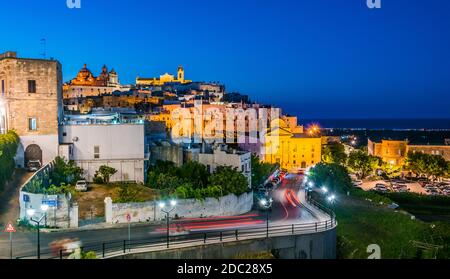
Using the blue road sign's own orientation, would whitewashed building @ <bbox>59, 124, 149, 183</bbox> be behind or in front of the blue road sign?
behind

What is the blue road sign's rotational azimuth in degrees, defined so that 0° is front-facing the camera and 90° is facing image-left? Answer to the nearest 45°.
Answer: approximately 0°

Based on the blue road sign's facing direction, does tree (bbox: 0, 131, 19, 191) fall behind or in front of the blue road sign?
behind

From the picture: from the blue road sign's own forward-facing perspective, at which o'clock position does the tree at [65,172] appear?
The tree is roughly at 6 o'clock from the blue road sign.

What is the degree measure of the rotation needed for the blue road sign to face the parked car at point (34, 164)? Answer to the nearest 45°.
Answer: approximately 180°

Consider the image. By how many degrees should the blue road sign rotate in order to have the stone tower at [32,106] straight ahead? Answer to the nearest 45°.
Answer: approximately 180°

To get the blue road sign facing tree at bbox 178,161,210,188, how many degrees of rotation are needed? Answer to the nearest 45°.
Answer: approximately 135° to its left

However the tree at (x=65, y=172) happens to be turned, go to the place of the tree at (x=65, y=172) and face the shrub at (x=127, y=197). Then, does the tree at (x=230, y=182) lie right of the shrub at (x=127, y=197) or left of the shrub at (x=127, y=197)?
left
